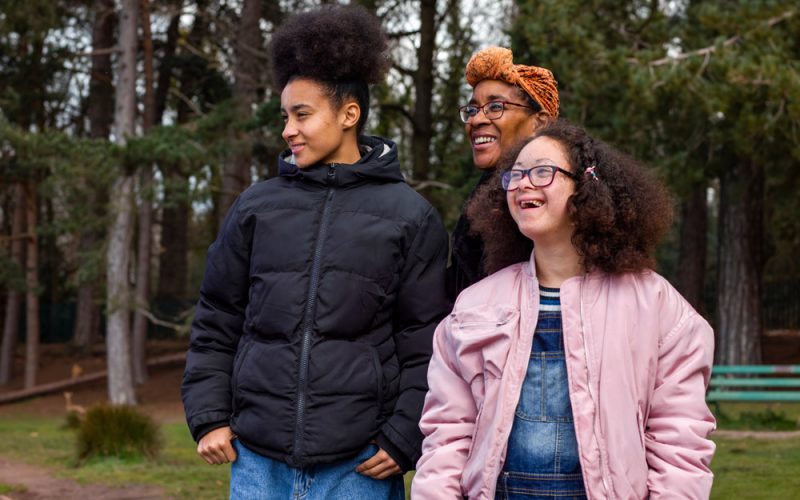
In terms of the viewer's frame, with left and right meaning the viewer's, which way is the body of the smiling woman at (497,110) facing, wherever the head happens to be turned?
facing the viewer and to the left of the viewer

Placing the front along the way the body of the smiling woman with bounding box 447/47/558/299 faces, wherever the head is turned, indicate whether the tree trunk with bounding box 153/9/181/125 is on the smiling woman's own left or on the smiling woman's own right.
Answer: on the smiling woman's own right

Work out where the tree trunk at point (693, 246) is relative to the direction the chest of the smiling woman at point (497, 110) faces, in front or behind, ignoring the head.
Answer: behind

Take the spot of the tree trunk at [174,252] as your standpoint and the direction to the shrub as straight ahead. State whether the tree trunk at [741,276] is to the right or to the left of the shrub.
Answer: left

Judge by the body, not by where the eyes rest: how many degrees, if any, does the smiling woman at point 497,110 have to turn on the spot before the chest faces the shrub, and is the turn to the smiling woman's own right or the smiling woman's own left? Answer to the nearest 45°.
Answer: approximately 90° to the smiling woman's own right

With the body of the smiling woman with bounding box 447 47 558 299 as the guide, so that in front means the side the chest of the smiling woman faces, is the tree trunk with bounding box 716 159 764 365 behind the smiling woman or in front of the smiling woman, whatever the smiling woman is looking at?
behind

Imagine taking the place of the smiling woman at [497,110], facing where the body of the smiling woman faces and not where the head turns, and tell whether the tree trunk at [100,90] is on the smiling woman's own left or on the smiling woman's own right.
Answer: on the smiling woman's own right

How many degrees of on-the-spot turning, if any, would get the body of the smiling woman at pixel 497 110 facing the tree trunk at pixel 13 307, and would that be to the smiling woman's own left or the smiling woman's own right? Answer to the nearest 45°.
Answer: approximately 90° to the smiling woman's own right

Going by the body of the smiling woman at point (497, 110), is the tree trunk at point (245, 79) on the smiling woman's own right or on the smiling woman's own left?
on the smiling woman's own right
